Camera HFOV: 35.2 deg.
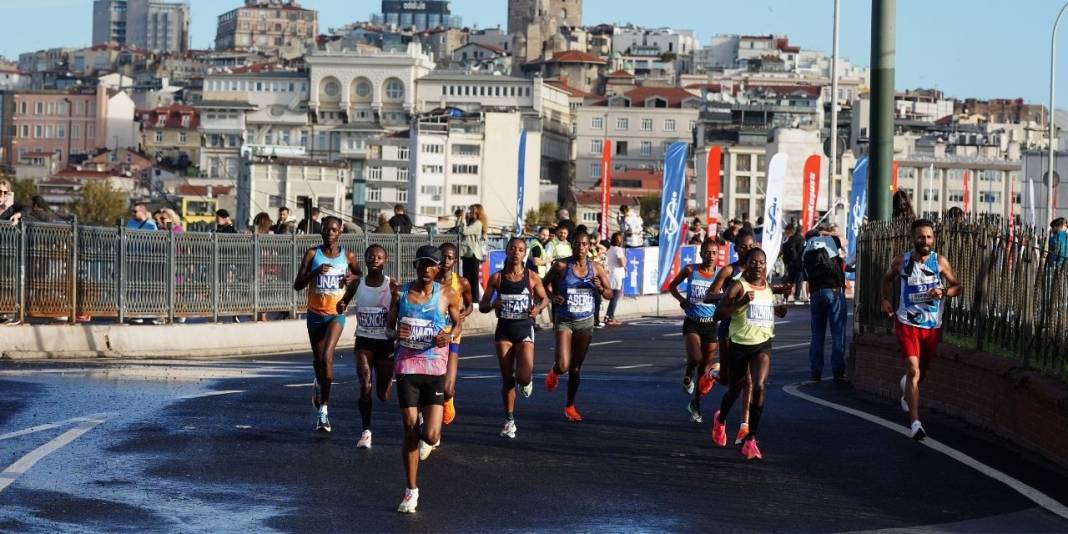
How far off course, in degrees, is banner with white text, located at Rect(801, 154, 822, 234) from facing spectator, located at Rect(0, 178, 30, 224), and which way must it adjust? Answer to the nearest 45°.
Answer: approximately 45° to its right

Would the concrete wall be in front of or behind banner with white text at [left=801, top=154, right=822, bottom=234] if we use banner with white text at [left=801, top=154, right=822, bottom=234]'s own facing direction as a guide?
in front

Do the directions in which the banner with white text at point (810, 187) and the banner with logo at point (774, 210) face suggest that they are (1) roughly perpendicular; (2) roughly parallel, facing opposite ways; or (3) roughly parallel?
roughly parallel

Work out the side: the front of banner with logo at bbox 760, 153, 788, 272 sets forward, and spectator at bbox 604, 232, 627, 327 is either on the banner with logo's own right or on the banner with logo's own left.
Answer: on the banner with logo's own right

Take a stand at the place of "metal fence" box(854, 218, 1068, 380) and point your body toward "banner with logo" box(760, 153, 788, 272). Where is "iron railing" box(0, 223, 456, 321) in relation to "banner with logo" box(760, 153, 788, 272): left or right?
left

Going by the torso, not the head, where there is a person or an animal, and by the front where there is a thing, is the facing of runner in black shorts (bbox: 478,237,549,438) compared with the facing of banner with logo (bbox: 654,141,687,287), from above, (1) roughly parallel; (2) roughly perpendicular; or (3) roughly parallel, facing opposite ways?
roughly parallel

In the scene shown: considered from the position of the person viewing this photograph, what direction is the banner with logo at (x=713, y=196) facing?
facing the viewer

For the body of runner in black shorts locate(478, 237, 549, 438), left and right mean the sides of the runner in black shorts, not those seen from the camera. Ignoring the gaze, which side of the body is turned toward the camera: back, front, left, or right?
front

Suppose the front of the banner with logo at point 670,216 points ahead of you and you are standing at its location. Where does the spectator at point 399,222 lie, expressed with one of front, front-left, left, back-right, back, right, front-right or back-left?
front-right

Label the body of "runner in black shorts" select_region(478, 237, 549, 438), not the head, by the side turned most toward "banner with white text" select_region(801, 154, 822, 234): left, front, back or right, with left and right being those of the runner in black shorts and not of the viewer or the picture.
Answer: back

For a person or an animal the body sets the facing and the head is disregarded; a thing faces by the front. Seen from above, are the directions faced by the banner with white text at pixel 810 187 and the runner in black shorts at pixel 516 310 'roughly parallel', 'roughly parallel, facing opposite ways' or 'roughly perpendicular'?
roughly parallel

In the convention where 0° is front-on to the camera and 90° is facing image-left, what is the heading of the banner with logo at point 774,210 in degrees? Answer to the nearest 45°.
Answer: approximately 0°

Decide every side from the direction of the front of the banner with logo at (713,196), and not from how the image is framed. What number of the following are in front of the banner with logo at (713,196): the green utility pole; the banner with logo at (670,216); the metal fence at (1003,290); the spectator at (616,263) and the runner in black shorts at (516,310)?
5

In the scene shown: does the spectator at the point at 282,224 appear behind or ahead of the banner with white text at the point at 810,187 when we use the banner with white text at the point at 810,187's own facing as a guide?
ahead
